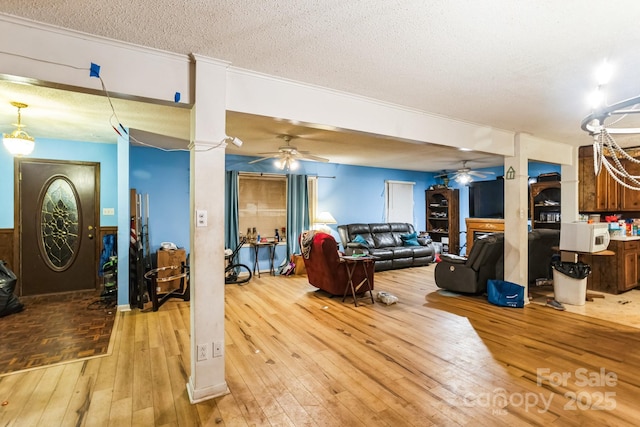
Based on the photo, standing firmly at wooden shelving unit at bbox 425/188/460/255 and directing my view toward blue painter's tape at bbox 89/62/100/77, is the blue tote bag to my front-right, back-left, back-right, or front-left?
front-left

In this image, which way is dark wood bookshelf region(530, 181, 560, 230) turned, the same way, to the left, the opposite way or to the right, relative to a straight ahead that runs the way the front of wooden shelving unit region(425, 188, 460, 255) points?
the same way

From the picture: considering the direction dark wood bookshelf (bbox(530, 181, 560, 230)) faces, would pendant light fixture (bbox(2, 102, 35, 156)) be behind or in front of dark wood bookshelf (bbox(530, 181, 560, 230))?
in front

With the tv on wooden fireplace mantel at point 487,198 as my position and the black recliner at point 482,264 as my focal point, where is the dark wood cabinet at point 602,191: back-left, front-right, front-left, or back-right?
front-left

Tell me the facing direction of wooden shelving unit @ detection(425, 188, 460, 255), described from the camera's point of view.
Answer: facing the viewer and to the left of the viewer

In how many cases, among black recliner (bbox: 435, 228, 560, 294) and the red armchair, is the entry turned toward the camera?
0

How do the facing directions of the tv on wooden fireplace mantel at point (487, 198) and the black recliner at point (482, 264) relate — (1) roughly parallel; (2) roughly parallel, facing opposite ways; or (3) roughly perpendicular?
roughly perpendicular

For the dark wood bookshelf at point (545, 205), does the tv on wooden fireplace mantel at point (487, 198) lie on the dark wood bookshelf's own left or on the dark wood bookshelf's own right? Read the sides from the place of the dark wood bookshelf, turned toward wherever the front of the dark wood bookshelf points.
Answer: on the dark wood bookshelf's own right

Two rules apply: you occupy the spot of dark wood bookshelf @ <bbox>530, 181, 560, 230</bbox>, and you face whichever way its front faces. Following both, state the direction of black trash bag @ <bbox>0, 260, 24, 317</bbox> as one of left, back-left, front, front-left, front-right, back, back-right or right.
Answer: front

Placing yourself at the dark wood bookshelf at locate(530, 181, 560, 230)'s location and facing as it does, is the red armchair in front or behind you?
in front

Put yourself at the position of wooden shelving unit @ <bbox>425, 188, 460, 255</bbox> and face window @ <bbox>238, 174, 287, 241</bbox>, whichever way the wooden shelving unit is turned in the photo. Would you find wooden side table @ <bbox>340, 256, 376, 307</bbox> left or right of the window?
left

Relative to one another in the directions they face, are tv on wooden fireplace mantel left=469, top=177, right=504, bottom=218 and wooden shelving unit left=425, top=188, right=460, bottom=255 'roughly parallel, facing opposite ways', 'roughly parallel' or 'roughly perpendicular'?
roughly parallel

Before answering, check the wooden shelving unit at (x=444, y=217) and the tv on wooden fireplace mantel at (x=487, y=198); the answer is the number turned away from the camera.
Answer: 0

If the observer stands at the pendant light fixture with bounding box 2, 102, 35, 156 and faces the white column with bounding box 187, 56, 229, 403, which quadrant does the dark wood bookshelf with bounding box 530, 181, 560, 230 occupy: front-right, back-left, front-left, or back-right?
front-left

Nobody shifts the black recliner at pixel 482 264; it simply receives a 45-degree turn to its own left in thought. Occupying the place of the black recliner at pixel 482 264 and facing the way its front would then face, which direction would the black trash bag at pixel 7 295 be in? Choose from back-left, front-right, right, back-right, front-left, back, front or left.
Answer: front-left
